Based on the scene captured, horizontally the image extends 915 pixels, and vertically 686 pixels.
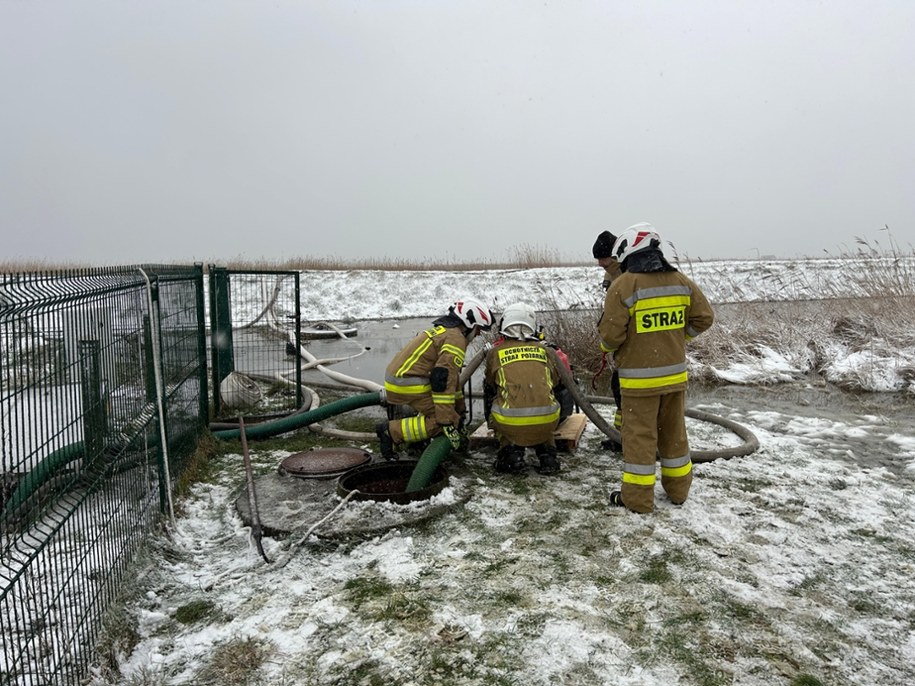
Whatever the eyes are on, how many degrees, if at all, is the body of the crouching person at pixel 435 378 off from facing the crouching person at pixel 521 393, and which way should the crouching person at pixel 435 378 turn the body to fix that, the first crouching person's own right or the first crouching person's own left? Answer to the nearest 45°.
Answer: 0° — they already face them

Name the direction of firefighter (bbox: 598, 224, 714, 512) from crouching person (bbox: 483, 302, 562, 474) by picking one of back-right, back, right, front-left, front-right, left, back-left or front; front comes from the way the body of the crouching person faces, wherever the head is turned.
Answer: back-right

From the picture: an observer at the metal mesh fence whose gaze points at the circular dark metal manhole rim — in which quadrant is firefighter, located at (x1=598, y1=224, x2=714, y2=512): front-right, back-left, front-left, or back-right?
front-right

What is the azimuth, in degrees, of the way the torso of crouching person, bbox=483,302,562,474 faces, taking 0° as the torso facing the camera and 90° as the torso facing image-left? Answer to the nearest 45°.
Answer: approximately 180°

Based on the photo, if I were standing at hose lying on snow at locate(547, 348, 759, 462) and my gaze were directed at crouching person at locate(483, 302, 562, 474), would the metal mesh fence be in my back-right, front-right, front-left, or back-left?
front-left

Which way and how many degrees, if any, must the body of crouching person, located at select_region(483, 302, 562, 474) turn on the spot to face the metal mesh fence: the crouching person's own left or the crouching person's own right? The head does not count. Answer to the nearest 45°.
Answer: approximately 135° to the crouching person's own left

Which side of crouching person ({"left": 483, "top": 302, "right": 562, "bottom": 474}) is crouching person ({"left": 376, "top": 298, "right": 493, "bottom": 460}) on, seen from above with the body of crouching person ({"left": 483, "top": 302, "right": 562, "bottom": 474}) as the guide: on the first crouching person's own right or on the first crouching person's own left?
on the first crouching person's own left

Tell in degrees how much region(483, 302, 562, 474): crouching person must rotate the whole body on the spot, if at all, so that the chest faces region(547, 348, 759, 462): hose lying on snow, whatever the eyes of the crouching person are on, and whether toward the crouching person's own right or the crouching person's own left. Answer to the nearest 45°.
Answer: approximately 45° to the crouching person's own right

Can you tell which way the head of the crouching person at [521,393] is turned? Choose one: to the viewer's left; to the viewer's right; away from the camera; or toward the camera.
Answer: away from the camera
